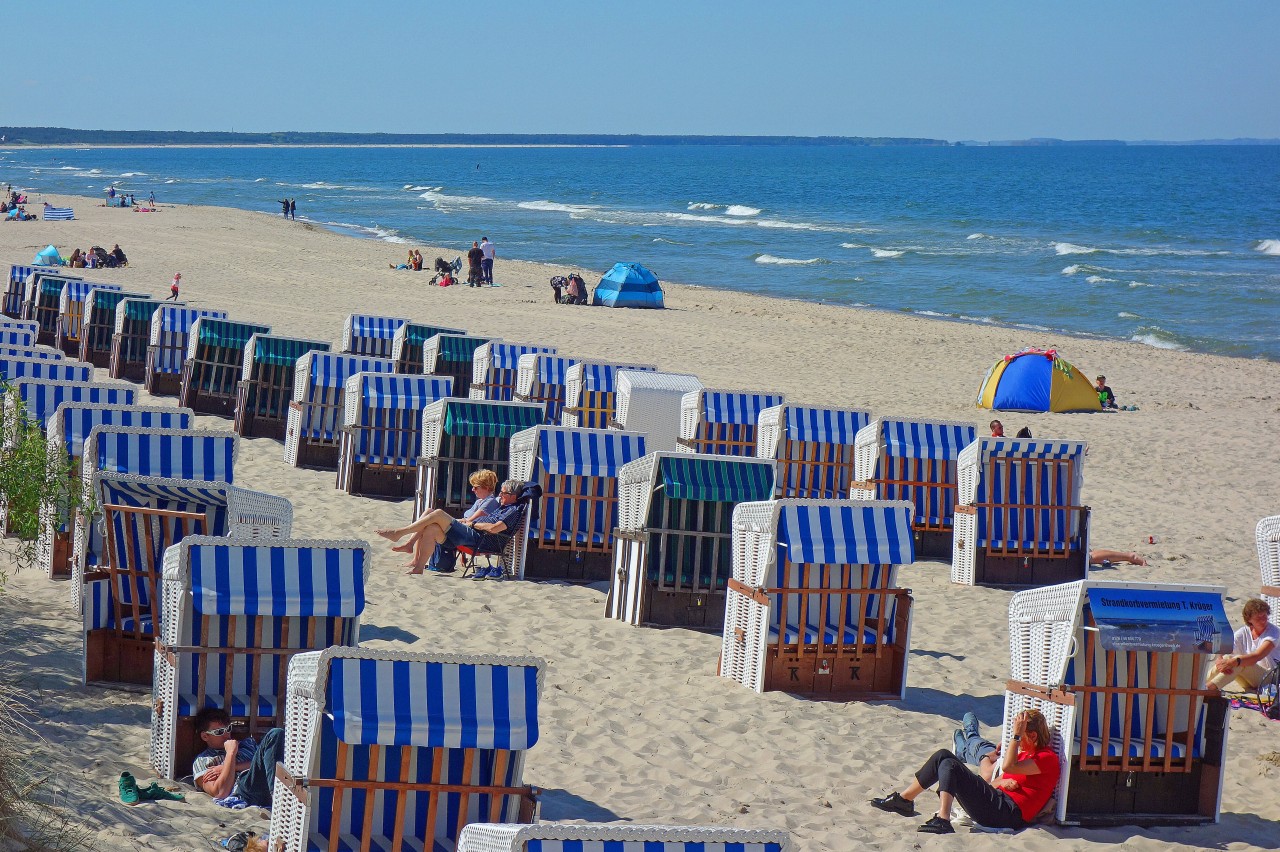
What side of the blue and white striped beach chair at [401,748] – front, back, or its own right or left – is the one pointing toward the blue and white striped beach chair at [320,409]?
back

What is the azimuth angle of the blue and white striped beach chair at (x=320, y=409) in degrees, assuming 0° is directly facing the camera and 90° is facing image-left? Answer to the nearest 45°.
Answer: approximately 315°

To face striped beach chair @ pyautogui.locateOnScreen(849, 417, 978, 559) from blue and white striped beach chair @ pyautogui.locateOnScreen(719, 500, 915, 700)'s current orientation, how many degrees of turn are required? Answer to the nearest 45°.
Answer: approximately 135° to its left

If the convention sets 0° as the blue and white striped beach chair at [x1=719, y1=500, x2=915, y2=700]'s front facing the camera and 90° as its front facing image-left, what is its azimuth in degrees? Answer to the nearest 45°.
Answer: approximately 315°

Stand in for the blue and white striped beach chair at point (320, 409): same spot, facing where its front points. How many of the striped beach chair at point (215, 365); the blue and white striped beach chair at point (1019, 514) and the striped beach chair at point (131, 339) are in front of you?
1

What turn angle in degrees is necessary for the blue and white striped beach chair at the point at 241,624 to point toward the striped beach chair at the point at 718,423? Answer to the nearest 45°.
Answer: approximately 135° to its left

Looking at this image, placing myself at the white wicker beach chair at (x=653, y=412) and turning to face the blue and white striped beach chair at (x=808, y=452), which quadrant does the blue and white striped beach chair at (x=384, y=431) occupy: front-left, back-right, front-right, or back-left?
back-right

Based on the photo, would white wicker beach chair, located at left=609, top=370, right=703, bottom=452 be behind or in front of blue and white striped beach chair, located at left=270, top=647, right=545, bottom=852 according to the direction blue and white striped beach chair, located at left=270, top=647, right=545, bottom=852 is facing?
behind

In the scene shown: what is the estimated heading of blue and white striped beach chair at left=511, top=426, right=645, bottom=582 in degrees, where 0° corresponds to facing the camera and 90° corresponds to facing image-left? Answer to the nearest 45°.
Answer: approximately 315°

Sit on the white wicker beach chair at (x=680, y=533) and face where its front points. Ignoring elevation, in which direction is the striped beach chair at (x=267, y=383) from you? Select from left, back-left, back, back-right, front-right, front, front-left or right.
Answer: back

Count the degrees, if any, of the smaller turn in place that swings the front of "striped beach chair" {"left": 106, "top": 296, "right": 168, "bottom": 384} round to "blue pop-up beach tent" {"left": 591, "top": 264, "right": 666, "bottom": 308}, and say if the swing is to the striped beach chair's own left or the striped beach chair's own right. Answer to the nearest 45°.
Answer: approximately 90° to the striped beach chair's own left

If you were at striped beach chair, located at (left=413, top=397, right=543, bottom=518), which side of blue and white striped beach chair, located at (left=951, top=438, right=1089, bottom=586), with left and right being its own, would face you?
right

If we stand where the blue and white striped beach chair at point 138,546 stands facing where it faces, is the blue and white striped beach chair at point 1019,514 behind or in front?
behind
